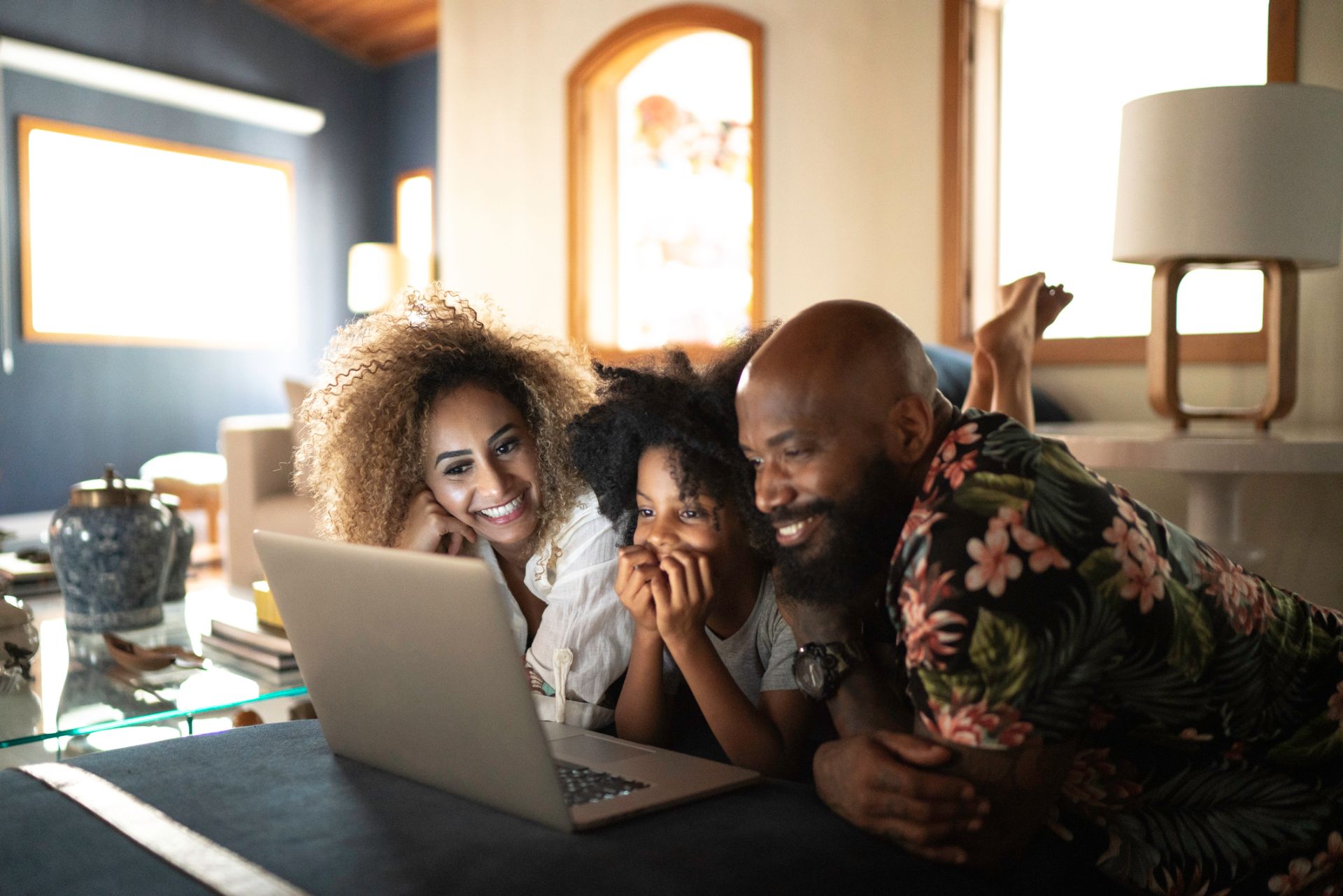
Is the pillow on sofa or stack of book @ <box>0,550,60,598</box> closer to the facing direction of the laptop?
the pillow on sofa

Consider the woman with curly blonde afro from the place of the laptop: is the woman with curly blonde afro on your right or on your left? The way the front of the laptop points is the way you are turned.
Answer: on your left

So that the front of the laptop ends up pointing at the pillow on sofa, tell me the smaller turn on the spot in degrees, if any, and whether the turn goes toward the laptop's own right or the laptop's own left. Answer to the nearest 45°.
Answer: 0° — it already faces it

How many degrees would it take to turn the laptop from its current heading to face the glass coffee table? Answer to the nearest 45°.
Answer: approximately 90° to its left

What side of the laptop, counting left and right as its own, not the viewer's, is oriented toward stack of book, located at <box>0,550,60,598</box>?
left

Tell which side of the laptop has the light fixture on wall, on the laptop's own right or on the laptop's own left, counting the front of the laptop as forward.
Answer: on the laptop's own left

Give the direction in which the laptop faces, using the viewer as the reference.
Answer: facing away from the viewer and to the right of the viewer
